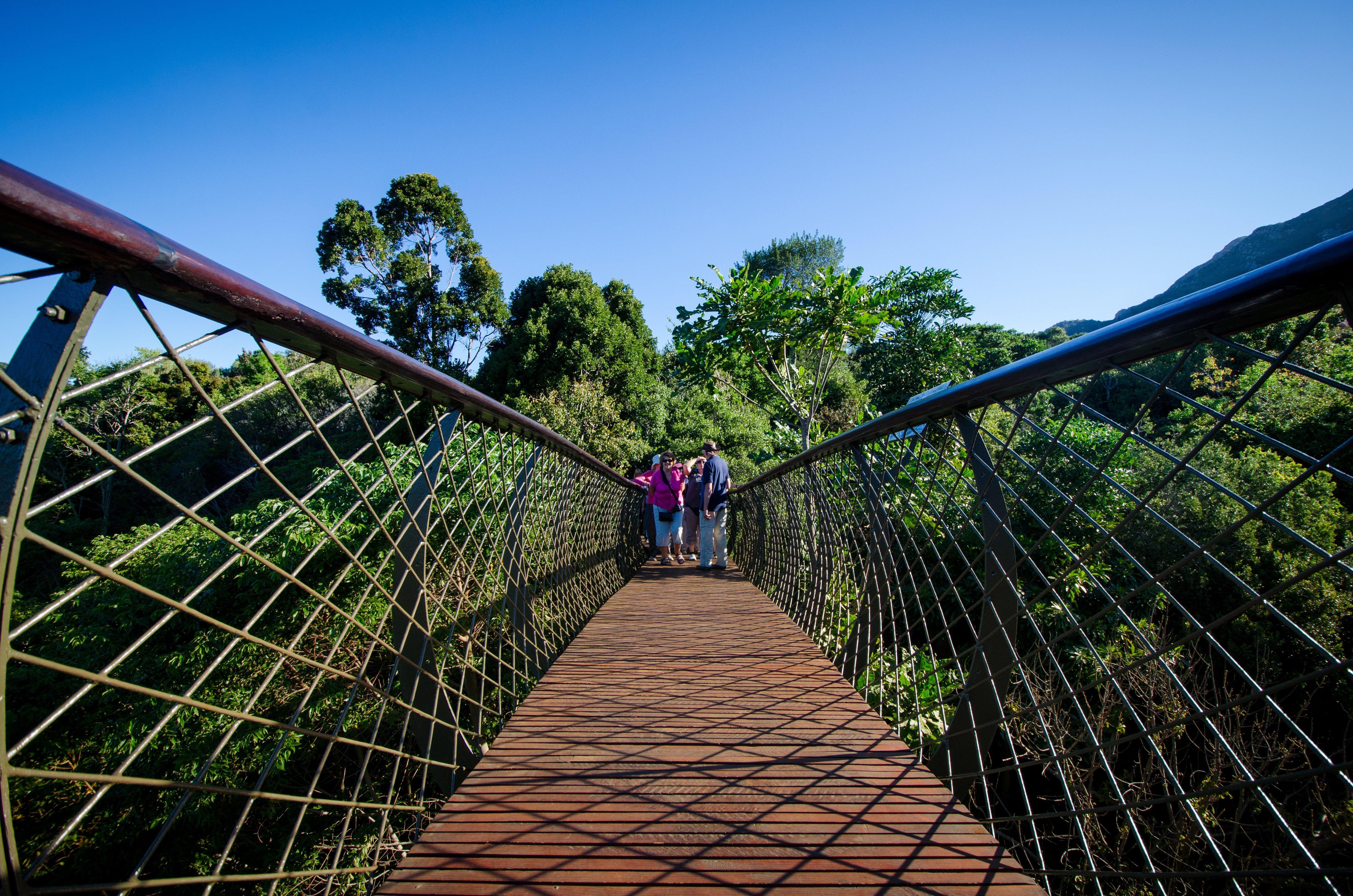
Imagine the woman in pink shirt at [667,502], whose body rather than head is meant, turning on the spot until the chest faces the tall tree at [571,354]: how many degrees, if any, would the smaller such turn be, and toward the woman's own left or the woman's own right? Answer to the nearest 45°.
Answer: approximately 180°

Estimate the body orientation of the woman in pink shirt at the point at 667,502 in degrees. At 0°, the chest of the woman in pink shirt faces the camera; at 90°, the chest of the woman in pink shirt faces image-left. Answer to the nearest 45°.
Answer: approximately 0°

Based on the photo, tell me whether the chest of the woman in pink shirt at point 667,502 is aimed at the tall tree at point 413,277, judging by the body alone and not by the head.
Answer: no

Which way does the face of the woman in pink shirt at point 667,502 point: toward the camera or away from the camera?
toward the camera

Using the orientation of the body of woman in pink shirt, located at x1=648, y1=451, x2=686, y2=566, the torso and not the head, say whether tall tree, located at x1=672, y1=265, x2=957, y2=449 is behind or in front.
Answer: behind
